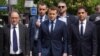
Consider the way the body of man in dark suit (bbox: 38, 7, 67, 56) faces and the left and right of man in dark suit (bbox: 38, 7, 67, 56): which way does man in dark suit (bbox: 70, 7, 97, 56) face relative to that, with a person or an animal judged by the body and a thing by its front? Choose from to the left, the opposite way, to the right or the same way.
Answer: the same way

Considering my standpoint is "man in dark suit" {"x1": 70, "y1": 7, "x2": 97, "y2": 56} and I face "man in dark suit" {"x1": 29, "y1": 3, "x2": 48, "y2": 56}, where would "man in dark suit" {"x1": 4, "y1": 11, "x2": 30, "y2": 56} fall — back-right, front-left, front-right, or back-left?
front-left

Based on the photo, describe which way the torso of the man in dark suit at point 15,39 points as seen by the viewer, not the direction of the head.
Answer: toward the camera

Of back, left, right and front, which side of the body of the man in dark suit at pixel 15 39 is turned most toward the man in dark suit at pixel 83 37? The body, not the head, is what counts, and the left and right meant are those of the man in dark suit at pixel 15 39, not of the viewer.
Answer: left

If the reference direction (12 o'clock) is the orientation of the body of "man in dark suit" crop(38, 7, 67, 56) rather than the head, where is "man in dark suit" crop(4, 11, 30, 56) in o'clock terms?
"man in dark suit" crop(4, 11, 30, 56) is roughly at 3 o'clock from "man in dark suit" crop(38, 7, 67, 56).

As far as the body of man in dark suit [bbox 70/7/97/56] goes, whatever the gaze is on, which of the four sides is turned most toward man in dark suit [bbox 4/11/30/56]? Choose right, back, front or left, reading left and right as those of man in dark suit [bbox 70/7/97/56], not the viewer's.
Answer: right

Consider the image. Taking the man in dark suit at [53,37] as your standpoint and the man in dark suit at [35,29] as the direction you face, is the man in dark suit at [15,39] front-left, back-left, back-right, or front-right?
front-left

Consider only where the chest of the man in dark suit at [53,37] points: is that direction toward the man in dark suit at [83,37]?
no

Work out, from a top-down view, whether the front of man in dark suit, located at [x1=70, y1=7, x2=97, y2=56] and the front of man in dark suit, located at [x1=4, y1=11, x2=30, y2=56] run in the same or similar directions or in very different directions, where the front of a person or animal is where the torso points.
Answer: same or similar directions

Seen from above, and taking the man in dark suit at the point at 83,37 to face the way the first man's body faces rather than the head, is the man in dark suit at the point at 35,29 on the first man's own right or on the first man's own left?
on the first man's own right

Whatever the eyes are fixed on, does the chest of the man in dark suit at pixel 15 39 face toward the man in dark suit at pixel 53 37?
no

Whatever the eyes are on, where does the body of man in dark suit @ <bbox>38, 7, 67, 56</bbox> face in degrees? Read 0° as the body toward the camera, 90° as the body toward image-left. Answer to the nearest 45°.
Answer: approximately 0°

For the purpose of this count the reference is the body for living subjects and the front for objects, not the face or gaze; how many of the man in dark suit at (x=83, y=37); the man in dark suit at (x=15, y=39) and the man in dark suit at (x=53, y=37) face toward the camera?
3

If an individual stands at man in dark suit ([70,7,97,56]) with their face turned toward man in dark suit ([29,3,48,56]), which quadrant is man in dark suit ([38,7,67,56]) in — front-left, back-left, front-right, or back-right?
front-left

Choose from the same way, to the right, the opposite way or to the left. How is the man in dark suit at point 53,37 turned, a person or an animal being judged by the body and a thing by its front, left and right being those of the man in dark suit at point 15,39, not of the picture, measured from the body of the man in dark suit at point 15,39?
the same way

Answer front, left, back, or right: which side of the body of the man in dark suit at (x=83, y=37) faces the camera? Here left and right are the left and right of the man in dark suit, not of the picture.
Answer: front
